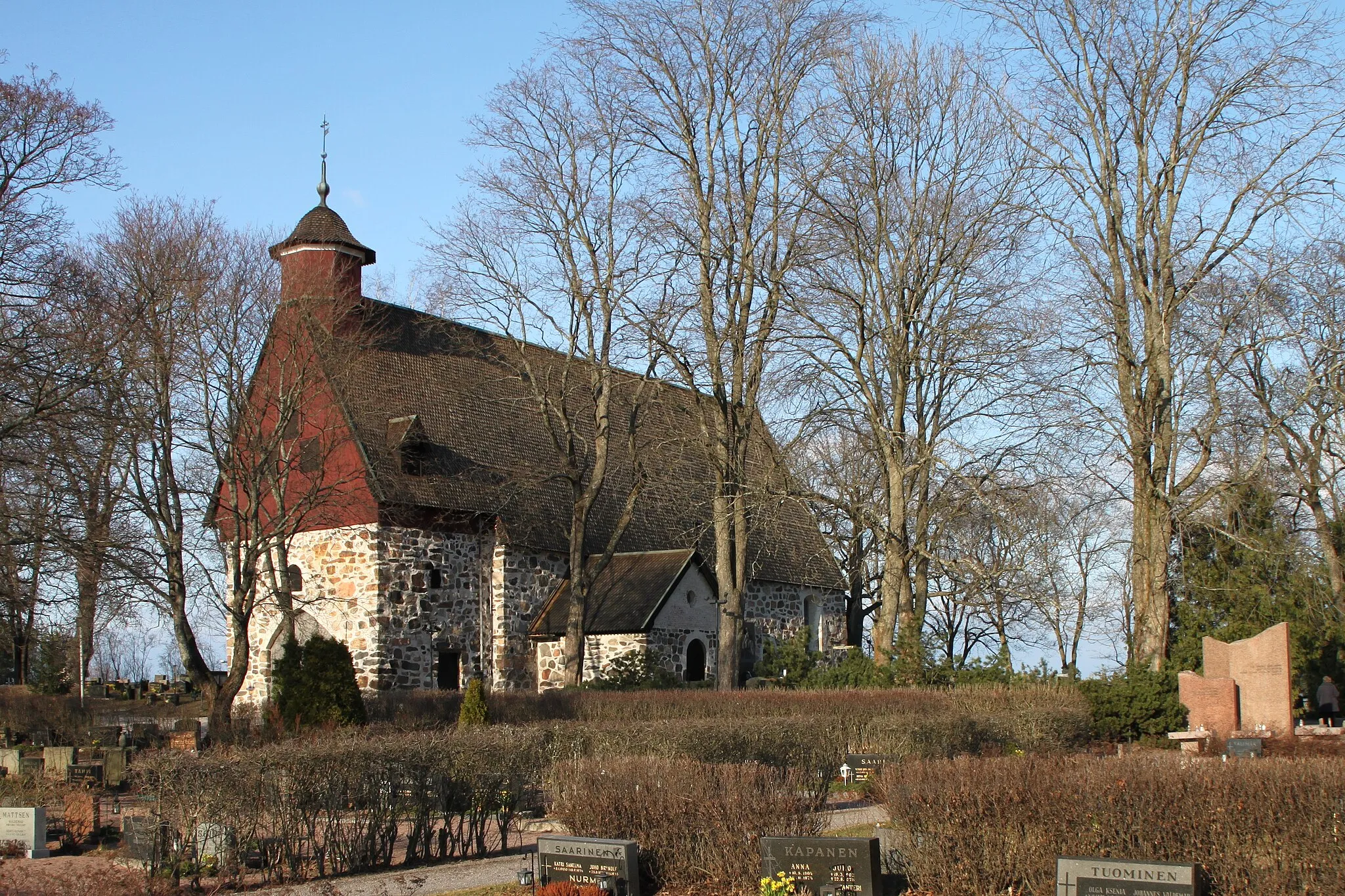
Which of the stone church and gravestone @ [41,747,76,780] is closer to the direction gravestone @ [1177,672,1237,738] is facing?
the gravestone

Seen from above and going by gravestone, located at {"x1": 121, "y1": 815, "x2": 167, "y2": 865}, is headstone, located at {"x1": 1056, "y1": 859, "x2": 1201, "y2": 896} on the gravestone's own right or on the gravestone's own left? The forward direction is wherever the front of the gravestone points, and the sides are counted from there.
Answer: on the gravestone's own left

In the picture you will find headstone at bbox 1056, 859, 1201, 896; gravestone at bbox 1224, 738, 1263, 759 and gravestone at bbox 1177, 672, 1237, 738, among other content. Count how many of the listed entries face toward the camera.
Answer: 3

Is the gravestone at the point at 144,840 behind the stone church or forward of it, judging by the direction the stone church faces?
forward

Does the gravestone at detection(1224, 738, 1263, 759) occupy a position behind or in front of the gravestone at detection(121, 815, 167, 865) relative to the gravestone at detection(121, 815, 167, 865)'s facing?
behind

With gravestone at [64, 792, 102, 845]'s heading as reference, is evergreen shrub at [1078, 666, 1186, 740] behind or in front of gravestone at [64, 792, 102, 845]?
behind

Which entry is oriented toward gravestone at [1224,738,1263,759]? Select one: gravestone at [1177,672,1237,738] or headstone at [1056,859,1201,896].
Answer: gravestone at [1177,672,1237,738]

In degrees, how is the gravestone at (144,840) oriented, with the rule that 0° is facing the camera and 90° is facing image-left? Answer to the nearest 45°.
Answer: approximately 45°

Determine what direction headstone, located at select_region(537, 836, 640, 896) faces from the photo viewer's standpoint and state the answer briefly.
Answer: facing the viewer and to the left of the viewer

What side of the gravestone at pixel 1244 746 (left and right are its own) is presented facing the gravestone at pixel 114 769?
right

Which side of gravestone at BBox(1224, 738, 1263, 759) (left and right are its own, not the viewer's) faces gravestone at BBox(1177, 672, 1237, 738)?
back

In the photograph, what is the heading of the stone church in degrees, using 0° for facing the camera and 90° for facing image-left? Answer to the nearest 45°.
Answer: approximately 45°

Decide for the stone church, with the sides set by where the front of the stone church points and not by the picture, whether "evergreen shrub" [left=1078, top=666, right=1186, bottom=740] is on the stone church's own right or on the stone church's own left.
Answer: on the stone church's own left

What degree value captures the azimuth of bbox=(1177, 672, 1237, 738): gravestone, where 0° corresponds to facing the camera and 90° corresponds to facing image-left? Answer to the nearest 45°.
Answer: approximately 0°

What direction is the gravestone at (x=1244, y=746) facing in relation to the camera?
toward the camera
